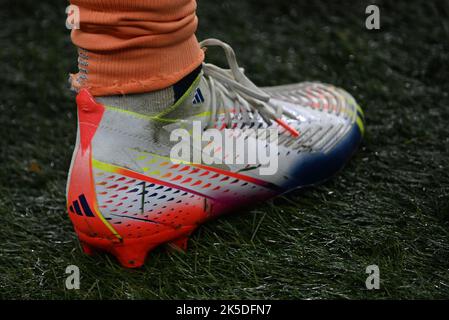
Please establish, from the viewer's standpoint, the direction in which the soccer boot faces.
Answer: facing away from the viewer and to the right of the viewer
